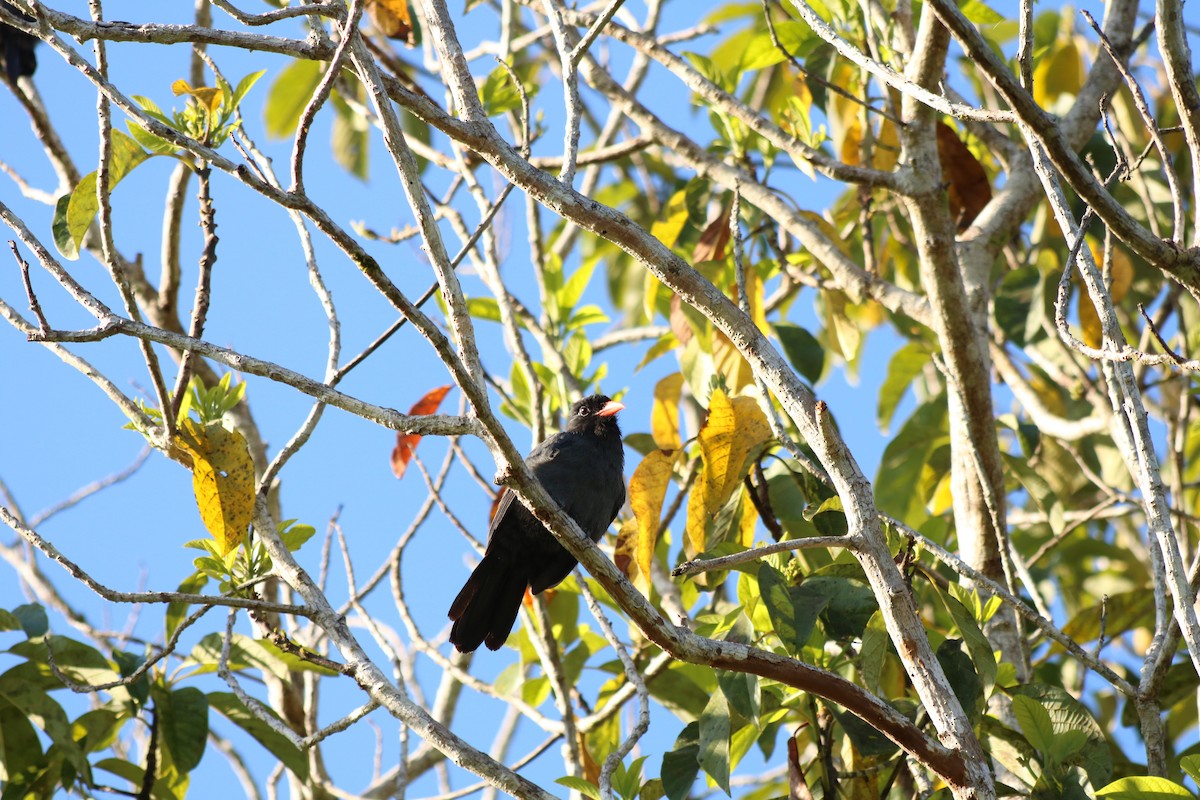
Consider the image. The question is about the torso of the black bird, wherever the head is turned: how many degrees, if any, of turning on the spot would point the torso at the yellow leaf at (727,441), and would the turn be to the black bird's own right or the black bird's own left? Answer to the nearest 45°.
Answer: approximately 45° to the black bird's own left

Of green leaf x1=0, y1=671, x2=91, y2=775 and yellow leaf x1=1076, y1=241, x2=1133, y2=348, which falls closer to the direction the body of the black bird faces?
the yellow leaf
